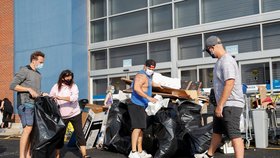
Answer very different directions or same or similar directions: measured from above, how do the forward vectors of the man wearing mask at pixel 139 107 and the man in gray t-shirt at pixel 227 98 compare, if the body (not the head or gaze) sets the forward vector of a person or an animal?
very different directions

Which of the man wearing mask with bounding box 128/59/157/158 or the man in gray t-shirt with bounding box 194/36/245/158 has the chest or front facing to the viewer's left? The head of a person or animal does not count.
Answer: the man in gray t-shirt

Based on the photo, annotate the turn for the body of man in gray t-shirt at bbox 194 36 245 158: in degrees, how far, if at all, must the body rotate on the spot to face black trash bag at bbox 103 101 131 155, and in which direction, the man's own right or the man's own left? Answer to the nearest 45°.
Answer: approximately 45° to the man's own right

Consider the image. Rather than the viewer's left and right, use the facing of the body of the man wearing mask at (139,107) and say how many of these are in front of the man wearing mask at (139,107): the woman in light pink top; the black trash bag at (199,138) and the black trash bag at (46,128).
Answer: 1

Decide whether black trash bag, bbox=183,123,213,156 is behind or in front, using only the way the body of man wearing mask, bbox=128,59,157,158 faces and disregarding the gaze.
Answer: in front

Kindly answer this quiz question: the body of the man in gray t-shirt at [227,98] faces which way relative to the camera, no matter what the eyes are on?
to the viewer's left

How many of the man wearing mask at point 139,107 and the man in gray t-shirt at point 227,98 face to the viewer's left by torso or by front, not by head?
1

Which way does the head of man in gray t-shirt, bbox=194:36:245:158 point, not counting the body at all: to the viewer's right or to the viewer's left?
to the viewer's left

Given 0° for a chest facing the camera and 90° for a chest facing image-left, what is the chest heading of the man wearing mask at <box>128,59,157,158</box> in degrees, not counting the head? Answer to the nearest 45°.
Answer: approximately 270°
